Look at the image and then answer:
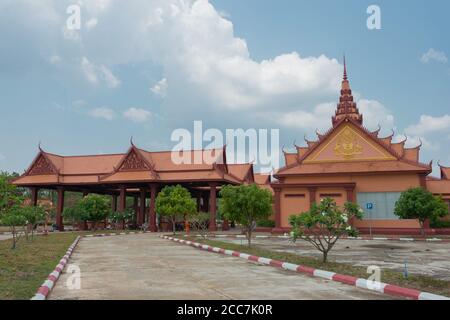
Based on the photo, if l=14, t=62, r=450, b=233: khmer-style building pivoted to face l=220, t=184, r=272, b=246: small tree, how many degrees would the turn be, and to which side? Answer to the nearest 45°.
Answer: approximately 45° to its right

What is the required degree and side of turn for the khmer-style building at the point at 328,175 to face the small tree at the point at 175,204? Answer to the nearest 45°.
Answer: approximately 90° to its right

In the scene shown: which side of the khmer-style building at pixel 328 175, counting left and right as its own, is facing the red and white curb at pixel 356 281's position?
front

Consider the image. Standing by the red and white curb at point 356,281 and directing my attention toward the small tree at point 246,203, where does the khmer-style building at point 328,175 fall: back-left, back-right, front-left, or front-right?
front-right

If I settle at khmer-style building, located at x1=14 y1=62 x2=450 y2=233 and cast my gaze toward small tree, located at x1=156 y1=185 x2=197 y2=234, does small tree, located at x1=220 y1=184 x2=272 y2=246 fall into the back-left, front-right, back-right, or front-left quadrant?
front-left

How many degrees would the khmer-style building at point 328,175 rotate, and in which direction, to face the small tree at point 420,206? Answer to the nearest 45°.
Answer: approximately 45° to its left

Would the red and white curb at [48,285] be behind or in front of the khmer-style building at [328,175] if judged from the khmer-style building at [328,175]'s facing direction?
in front

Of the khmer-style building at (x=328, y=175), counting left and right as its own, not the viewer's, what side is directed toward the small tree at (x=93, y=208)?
right

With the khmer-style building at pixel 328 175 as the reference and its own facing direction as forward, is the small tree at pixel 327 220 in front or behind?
in front

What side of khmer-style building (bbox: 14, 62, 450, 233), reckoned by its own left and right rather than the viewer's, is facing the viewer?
front

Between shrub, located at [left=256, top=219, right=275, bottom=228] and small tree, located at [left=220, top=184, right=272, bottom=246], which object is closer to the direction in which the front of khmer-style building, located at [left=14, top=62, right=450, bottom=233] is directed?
the small tree
